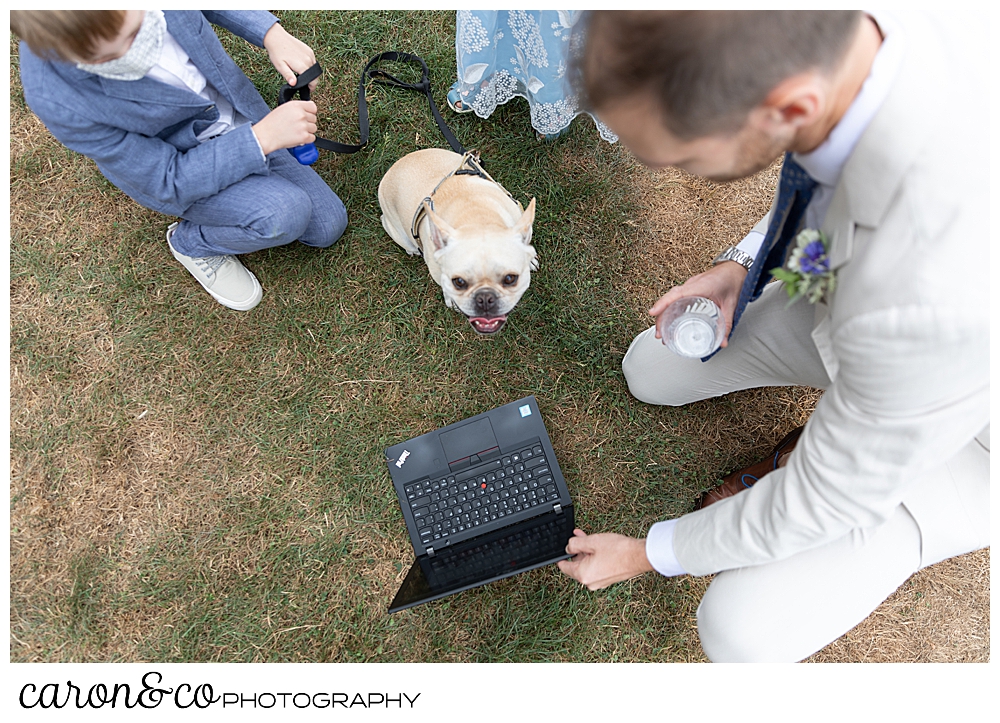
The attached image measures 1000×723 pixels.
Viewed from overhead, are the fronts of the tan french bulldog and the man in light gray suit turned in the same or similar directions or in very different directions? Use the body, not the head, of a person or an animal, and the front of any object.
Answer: very different directions

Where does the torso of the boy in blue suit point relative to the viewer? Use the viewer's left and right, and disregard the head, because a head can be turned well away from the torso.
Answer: facing the viewer and to the right of the viewer

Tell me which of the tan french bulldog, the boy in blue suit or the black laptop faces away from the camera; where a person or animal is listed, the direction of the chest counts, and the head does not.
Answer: the black laptop

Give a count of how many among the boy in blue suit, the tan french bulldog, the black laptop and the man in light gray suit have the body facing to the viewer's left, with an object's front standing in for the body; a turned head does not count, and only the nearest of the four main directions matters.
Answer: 1

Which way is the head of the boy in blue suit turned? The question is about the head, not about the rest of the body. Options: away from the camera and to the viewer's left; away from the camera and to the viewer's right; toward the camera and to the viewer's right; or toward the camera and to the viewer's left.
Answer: toward the camera and to the viewer's right

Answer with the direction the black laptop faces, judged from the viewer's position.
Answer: facing away from the viewer

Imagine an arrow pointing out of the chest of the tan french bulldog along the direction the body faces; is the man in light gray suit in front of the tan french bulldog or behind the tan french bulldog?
in front

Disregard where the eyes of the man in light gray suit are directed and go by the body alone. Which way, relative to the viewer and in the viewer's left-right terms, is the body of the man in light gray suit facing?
facing to the left of the viewer

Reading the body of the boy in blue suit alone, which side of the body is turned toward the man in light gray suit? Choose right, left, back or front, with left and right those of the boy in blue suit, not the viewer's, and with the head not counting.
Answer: front

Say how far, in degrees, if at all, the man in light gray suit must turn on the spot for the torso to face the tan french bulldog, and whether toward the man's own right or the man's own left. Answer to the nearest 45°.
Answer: approximately 45° to the man's own right

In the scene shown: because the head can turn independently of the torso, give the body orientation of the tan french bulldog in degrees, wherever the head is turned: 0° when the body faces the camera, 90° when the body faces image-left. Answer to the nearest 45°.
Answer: approximately 315°

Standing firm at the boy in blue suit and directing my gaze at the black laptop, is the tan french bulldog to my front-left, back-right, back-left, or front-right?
front-left

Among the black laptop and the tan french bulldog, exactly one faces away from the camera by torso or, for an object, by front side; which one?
the black laptop
